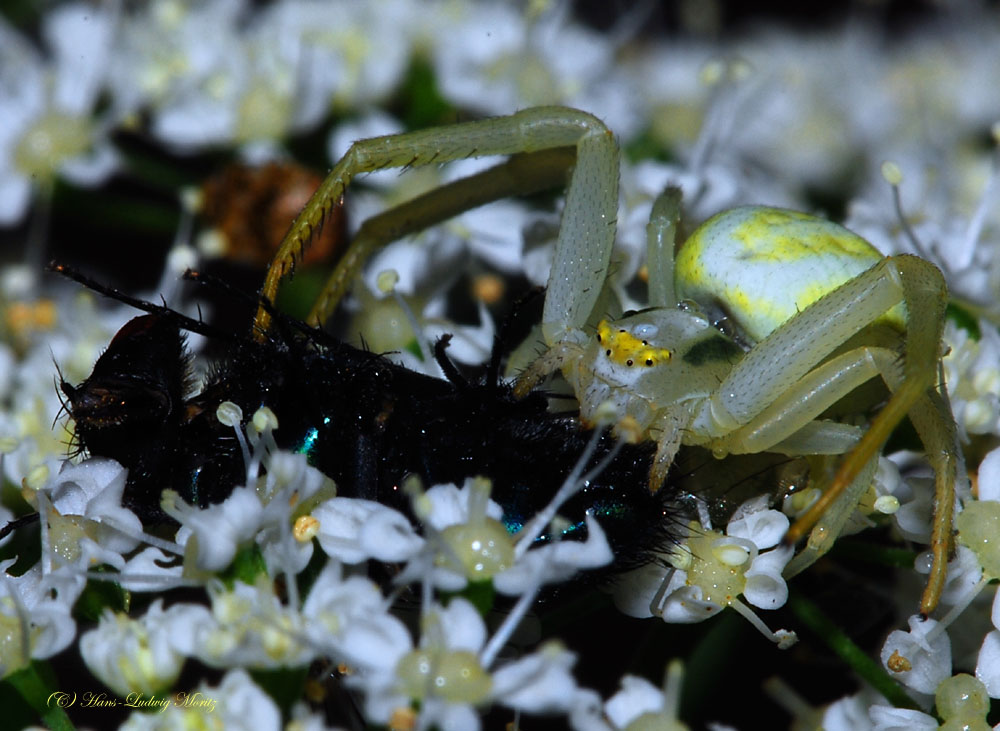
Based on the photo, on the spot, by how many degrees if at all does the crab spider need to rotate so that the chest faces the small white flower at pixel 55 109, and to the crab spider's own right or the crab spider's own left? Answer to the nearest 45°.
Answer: approximately 90° to the crab spider's own right

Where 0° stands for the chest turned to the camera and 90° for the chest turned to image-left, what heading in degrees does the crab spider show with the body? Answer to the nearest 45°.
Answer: approximately 45°

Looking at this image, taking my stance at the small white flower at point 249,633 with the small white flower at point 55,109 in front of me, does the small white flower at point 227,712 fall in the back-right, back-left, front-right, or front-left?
back-left
